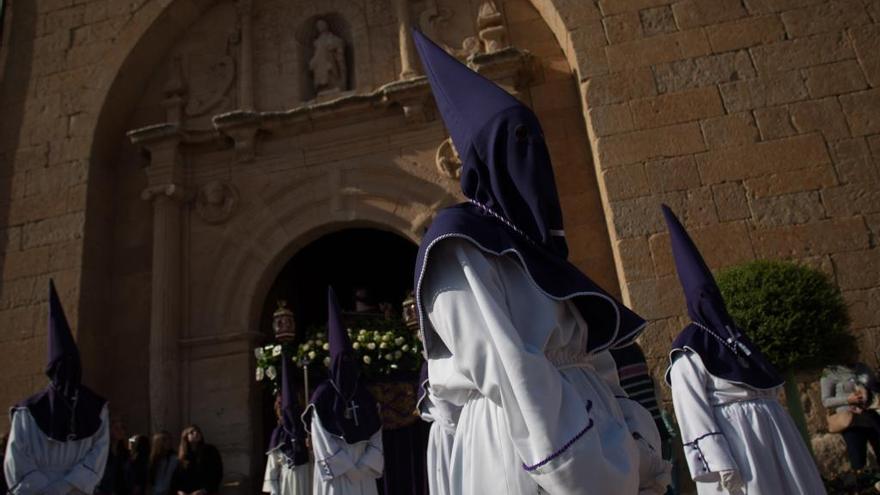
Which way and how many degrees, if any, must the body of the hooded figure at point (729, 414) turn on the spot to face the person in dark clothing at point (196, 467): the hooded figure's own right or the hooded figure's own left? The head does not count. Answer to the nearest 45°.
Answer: approximately 135° to the hooded figure's own right

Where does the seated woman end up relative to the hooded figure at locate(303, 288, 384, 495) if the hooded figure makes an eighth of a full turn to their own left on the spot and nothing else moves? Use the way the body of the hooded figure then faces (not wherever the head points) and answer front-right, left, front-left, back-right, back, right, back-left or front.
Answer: front

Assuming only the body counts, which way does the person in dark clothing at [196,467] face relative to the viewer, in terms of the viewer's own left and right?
facing the viewer

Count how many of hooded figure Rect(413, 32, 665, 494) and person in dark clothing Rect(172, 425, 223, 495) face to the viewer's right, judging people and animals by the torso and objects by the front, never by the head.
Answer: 1

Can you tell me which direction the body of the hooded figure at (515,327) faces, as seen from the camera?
to the viewer's right

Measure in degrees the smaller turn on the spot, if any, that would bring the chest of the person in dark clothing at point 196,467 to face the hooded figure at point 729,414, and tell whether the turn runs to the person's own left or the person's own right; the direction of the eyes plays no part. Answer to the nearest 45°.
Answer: approximately 45° to the person's own left

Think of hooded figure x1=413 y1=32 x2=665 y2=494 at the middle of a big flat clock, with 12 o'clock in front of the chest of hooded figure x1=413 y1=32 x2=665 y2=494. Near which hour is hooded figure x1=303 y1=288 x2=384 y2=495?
hooded figure x1=303 y1=288 x2=384 y2=495 is roughly at 8 o'clock from hooded figure x1=413 y1=32 x2=665 y2=494.

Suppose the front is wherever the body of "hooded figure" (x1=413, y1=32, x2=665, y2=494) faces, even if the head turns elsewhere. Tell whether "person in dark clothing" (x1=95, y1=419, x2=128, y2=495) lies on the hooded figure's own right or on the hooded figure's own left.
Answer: on the hooded figure's own left

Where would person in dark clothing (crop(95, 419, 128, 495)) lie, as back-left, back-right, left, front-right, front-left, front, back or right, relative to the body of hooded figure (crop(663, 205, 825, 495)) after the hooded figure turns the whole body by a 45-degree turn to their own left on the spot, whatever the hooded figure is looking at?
back

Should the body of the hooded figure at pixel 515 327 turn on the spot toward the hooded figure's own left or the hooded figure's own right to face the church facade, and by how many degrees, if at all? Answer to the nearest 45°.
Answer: approximately 90° to the hooded figure's own left
